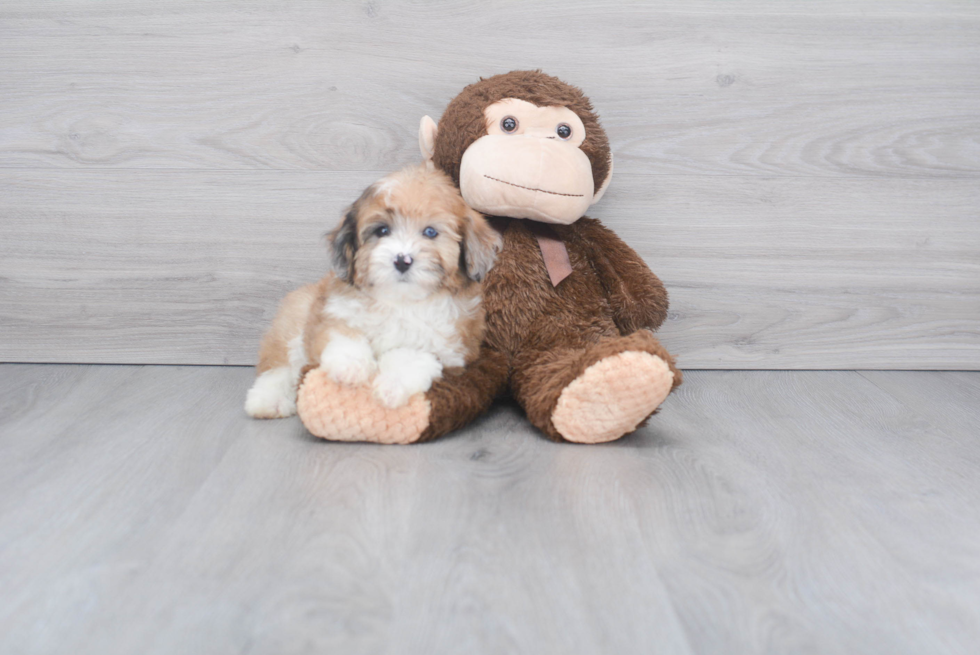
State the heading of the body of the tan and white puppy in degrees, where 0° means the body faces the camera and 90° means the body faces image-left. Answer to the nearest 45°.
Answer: approximately 315°

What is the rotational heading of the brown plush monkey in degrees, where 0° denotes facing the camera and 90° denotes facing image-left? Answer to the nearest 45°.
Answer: approximately 0°
